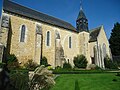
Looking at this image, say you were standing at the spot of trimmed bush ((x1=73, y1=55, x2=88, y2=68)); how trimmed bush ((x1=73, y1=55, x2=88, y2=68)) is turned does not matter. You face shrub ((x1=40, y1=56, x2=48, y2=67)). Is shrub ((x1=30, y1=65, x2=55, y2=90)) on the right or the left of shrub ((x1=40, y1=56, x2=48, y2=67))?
left

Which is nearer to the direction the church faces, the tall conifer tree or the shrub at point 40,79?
the shrub

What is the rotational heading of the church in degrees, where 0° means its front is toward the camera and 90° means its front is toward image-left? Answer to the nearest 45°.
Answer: approximately 45°

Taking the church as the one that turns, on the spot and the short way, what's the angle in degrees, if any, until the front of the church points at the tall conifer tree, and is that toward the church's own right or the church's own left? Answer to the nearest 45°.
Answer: approximately 180°
